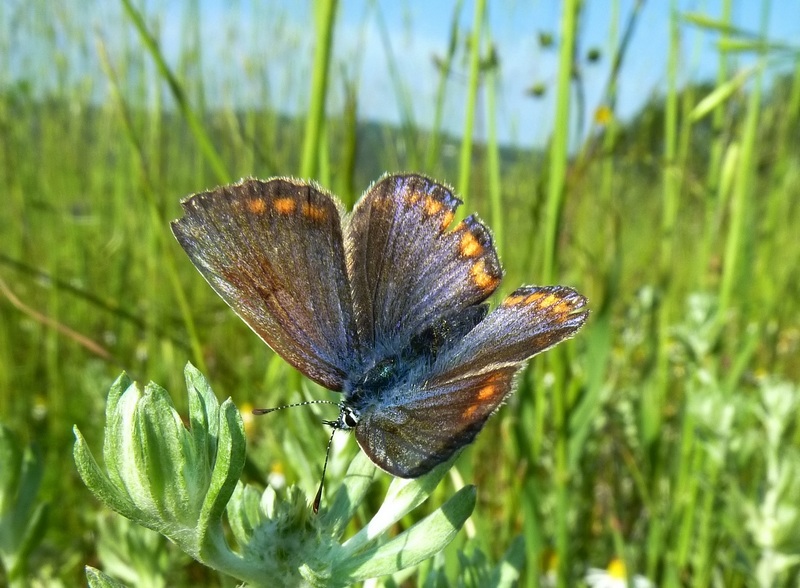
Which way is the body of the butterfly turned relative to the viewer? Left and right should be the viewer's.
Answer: facing the viewer and to the left of the viewer
